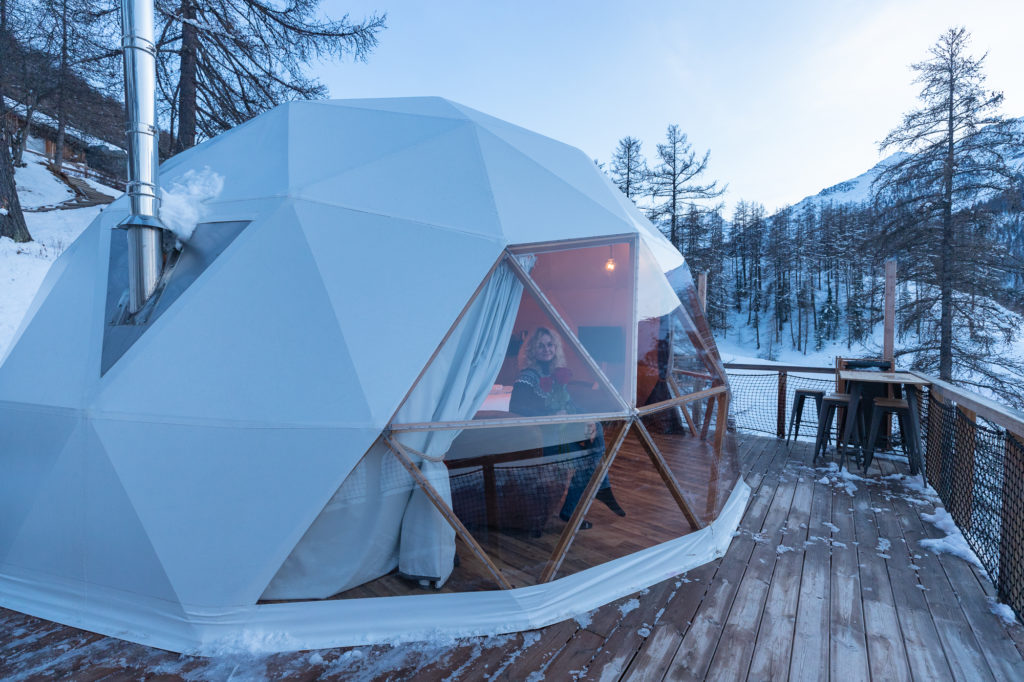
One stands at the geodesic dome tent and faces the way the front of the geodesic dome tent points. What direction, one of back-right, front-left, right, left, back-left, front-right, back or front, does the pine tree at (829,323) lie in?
left

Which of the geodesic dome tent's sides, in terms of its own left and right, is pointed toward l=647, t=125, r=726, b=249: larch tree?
left

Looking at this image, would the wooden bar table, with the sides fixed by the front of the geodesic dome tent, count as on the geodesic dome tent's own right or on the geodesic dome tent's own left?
on the geodesic dome tent's own left

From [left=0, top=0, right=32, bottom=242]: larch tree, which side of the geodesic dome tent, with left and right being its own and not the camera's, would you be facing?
back

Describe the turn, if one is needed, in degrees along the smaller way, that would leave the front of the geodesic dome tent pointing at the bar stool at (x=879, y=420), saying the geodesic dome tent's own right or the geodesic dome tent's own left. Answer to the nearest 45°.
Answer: approximately 45° to the geodesic dome tent's own left

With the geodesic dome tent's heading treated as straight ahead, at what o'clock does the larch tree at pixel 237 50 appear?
The larch tree is roughly at 7 o'clock from the geodesic dome tent.

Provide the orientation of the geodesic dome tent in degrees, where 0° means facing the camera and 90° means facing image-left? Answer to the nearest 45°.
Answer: approximately 315°

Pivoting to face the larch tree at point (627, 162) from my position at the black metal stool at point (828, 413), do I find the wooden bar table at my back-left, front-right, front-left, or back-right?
back-right

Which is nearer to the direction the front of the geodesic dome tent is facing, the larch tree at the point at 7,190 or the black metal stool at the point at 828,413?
the black metal stool
